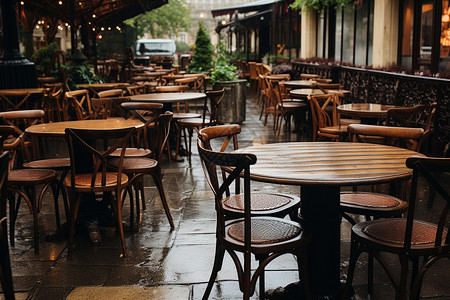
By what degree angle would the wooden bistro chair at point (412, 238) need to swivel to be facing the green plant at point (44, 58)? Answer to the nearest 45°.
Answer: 0° — it already faces it

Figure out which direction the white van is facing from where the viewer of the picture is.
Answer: facing the viewer

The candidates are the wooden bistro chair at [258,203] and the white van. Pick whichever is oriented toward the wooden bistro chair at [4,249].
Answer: the white van

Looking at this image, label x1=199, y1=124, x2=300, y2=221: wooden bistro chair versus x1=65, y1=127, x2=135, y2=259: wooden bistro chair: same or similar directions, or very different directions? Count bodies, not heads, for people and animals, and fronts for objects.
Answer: very different directions

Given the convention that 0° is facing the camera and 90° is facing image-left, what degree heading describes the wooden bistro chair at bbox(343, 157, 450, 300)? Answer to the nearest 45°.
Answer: approximately 135°

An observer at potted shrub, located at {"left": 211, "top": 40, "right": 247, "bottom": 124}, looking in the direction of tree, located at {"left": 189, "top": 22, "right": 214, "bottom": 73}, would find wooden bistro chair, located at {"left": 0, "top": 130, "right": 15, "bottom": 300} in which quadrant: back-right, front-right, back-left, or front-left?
back-left

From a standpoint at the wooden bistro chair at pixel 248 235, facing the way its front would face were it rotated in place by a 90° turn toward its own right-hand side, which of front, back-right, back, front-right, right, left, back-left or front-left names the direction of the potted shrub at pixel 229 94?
back-left

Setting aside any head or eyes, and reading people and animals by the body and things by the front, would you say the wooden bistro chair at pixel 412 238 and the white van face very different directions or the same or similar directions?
very different directions

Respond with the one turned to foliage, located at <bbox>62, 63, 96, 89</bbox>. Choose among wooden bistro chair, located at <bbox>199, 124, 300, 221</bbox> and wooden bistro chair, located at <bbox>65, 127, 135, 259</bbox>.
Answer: wooden bistro chair, located at <bbox>65, 127, 135, 259</bbox>

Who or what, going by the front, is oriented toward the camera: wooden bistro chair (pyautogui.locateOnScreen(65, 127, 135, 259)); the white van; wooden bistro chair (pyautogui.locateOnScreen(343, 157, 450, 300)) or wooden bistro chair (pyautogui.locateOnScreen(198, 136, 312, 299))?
the white van

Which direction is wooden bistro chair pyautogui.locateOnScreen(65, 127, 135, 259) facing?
away from the camera

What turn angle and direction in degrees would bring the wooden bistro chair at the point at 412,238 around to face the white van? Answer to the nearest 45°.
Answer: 0° — it already faces it

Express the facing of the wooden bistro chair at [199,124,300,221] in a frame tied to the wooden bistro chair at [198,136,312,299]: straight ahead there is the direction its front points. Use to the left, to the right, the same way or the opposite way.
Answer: to the right

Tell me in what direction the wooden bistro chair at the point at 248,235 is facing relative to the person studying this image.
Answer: facing away from the viewer and to the right of the viewer

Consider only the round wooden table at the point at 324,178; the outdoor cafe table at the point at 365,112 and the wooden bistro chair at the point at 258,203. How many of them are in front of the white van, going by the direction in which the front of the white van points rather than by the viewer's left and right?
3

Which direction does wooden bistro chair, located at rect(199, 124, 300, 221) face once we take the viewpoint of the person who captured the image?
facing the viewer and to the right of the viewer
